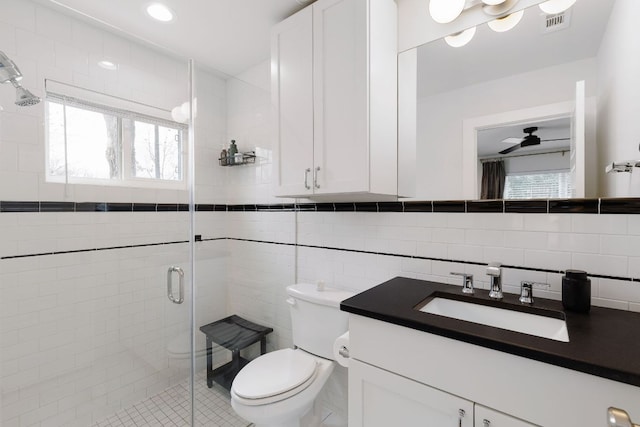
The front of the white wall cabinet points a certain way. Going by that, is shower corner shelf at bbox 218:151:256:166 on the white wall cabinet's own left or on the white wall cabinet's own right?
on the white wall cabinet's own right

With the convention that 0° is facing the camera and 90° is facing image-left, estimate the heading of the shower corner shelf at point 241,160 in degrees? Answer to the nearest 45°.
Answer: approximately 0°

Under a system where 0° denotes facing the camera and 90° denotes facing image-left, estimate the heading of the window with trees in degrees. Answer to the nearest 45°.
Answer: approximately 315°

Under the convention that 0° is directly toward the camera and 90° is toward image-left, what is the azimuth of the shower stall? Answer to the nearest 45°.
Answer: approximately 315°

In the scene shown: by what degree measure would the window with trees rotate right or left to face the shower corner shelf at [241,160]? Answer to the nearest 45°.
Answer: approximately 45° to its left

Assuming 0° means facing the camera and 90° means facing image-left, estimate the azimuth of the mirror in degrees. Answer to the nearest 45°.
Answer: approximately 45°
